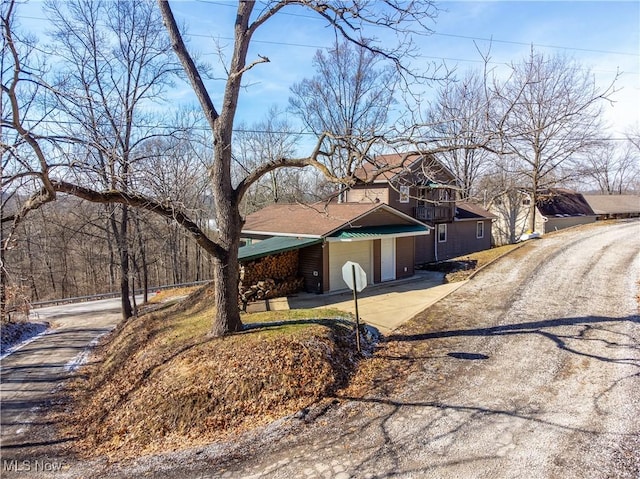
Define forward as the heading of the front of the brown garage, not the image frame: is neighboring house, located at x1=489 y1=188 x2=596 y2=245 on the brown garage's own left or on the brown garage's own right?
on the brown garage's own left

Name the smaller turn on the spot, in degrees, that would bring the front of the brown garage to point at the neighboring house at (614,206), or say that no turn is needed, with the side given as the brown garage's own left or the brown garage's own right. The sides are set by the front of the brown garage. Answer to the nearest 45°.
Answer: approximately 90° to the brown garage's own left
